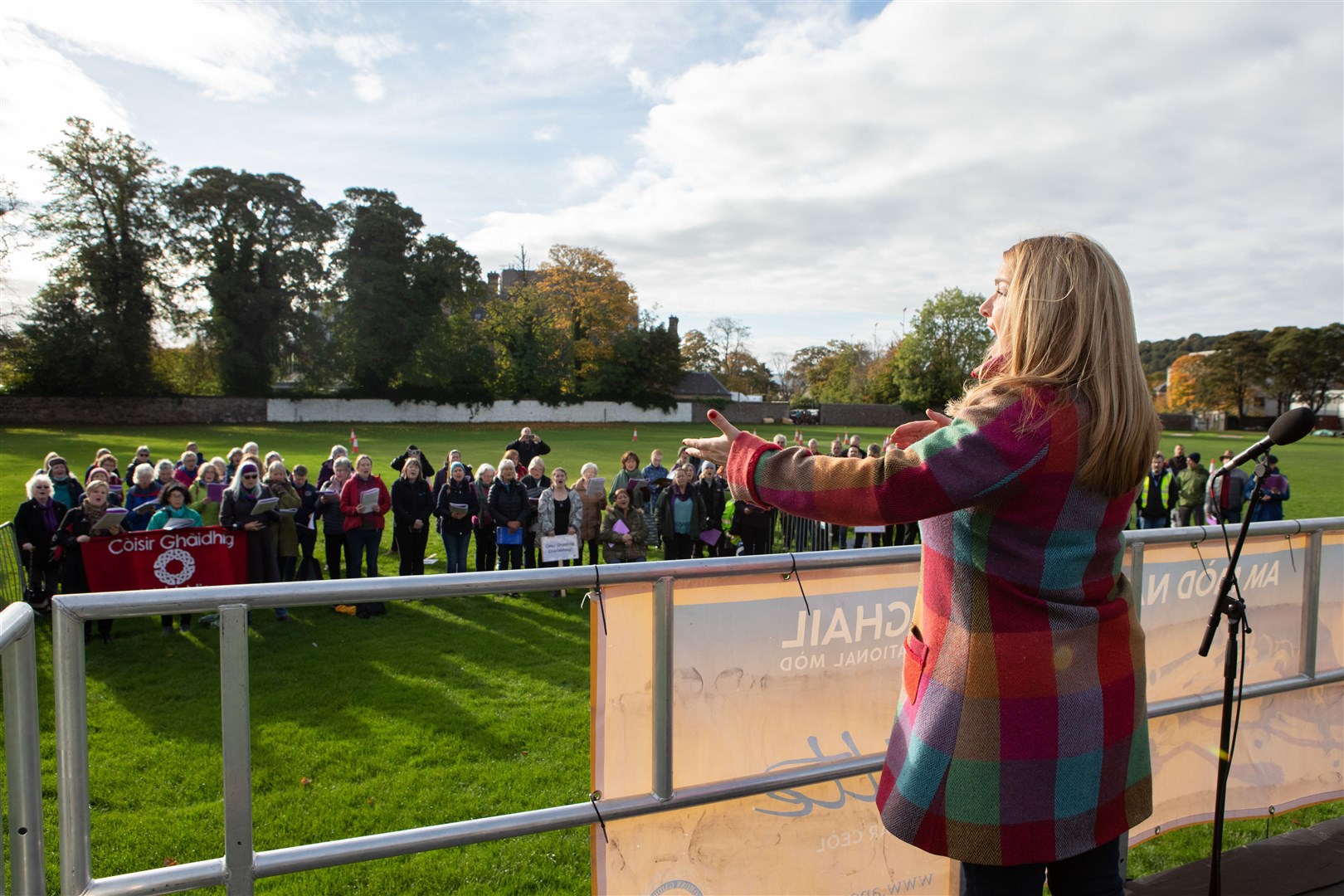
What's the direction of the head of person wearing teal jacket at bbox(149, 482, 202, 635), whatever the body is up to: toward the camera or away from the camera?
toward the camera

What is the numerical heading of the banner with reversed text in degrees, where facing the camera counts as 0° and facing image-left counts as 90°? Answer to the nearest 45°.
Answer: approximately 135°

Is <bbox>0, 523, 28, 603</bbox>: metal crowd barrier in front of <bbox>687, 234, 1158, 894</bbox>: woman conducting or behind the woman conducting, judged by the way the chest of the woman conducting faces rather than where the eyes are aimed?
in front

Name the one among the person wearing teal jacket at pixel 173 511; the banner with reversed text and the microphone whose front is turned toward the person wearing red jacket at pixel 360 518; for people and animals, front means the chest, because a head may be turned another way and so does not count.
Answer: the banner with reversed text

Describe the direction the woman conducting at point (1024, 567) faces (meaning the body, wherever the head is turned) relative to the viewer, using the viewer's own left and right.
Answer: facing away from the viewer and to the left of the viewer

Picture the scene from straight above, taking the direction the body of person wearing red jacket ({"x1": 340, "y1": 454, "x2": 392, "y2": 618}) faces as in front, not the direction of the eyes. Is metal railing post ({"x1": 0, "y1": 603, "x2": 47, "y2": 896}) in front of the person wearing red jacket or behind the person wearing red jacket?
in front

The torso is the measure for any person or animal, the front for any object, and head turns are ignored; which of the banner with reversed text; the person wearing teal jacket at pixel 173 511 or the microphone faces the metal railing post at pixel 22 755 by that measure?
the person wearing teal jacket

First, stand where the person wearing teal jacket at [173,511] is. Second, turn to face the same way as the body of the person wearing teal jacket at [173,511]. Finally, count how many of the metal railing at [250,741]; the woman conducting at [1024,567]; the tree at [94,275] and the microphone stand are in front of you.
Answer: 3

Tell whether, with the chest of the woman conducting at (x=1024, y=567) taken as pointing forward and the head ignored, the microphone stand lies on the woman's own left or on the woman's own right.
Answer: on the woman's own right

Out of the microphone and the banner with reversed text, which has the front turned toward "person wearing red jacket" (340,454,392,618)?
the banner with reversed text

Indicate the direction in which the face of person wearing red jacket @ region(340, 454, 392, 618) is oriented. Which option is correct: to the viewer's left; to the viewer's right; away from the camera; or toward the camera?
toward the camera

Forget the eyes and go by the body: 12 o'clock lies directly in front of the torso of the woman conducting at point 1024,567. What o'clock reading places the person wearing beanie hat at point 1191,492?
The person wearing beanie hat is roughly at 2 o'clock from the woman conducting.

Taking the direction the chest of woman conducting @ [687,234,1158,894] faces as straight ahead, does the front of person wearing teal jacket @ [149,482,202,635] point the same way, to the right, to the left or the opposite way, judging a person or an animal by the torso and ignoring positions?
the opposite way

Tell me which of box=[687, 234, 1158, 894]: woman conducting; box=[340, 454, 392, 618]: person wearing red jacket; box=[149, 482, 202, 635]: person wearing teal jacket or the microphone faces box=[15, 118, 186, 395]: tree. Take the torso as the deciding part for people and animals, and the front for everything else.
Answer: the woman conducting

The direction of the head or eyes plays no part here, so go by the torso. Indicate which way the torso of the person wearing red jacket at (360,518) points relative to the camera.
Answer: toward the camera

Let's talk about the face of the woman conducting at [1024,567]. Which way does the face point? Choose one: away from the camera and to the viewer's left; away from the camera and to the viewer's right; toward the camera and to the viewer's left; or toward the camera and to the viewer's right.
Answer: away from the camera and to the viewer's left
